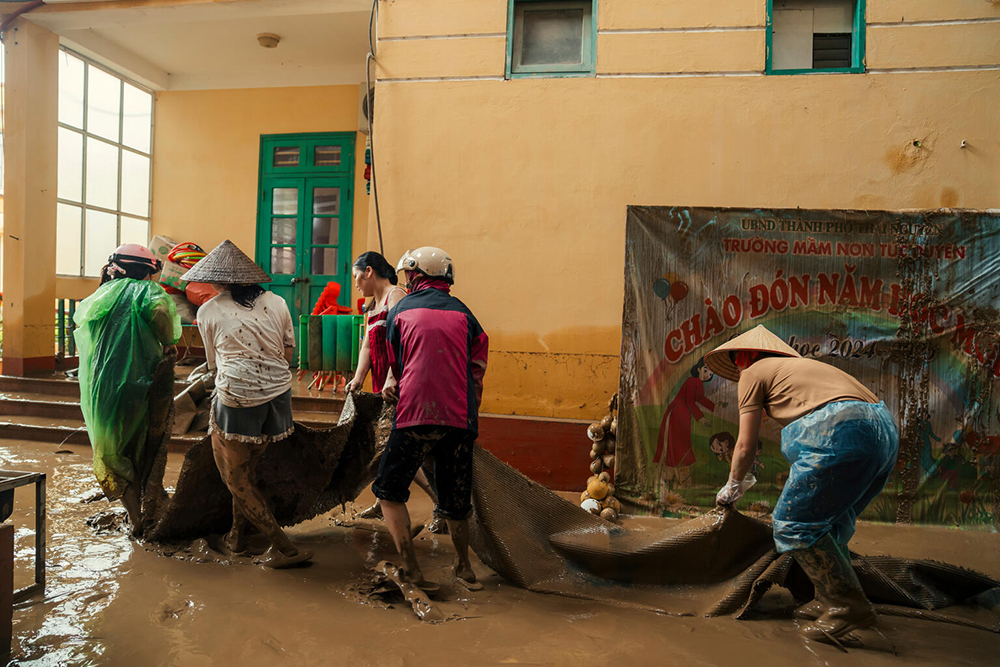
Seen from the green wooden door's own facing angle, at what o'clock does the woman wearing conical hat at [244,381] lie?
The woman wearing conical hat is roughly at 12 o'clock from the green wooden door.

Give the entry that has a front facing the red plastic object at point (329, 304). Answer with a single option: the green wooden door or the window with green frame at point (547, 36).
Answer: the green wooden door

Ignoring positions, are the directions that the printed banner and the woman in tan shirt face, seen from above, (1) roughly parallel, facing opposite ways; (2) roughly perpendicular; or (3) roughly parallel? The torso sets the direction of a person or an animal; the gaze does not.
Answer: roughly perpendicular

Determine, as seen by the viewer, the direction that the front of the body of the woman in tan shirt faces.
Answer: to the viewer's left

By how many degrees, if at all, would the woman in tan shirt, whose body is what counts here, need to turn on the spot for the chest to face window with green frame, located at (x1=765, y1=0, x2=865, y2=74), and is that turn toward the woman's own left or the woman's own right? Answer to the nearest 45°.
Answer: approximately 90° to the woman's own right

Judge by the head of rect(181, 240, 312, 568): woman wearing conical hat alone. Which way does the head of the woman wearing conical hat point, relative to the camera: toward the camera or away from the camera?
away from the camera

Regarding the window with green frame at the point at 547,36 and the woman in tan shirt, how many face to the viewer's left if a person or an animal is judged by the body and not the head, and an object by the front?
1

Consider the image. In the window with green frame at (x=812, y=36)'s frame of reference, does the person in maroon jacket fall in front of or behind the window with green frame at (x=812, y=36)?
in front

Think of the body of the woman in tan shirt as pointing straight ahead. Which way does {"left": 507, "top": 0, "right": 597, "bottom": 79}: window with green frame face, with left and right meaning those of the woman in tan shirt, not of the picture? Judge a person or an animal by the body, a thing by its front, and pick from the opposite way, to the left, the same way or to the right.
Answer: to the left

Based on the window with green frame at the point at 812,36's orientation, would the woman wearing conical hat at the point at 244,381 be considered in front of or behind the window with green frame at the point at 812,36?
in front

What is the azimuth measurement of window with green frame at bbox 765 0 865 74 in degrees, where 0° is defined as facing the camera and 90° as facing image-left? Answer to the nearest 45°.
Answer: approximately 0°

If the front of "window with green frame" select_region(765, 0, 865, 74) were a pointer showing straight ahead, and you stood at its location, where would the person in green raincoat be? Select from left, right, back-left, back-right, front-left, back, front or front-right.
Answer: front-right
